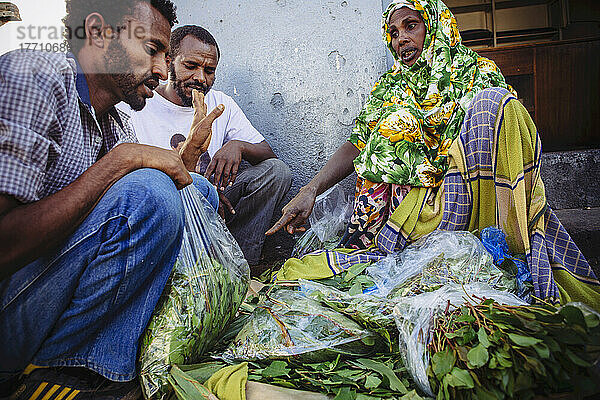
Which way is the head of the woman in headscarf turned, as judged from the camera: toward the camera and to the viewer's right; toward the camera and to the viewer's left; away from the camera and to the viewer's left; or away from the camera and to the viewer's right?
toward the camera and to the viewer's left

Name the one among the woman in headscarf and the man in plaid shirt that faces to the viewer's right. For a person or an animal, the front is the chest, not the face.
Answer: the man in plaid shirt

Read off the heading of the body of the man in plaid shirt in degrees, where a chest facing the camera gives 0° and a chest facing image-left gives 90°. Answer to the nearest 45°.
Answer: approximately 270°

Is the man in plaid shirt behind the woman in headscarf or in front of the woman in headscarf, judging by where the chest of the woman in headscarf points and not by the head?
in front

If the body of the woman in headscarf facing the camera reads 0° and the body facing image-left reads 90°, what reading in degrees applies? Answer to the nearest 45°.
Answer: approximately 45°

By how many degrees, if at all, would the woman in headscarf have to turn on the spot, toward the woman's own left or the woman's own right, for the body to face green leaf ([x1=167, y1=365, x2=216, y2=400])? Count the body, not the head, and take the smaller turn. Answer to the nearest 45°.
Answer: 0° — they already face it

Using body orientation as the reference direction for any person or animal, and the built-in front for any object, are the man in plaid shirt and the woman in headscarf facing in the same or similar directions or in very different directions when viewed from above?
very different directions

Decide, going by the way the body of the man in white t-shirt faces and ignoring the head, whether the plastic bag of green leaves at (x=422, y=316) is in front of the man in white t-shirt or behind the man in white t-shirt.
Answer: in front

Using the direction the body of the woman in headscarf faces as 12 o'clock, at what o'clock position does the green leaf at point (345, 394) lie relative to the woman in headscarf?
The green leaf is roughly at 11 o'clock from the woman in headscarf.

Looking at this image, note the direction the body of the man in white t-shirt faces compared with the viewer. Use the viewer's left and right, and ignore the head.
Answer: facing the viewer and to the right of the viewer

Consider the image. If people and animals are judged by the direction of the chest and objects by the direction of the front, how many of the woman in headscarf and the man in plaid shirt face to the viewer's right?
1

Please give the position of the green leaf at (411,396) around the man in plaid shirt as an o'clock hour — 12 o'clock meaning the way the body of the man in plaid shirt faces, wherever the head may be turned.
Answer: The green leaf is roughly at 1 o'clock from the man in plaid shirt.
